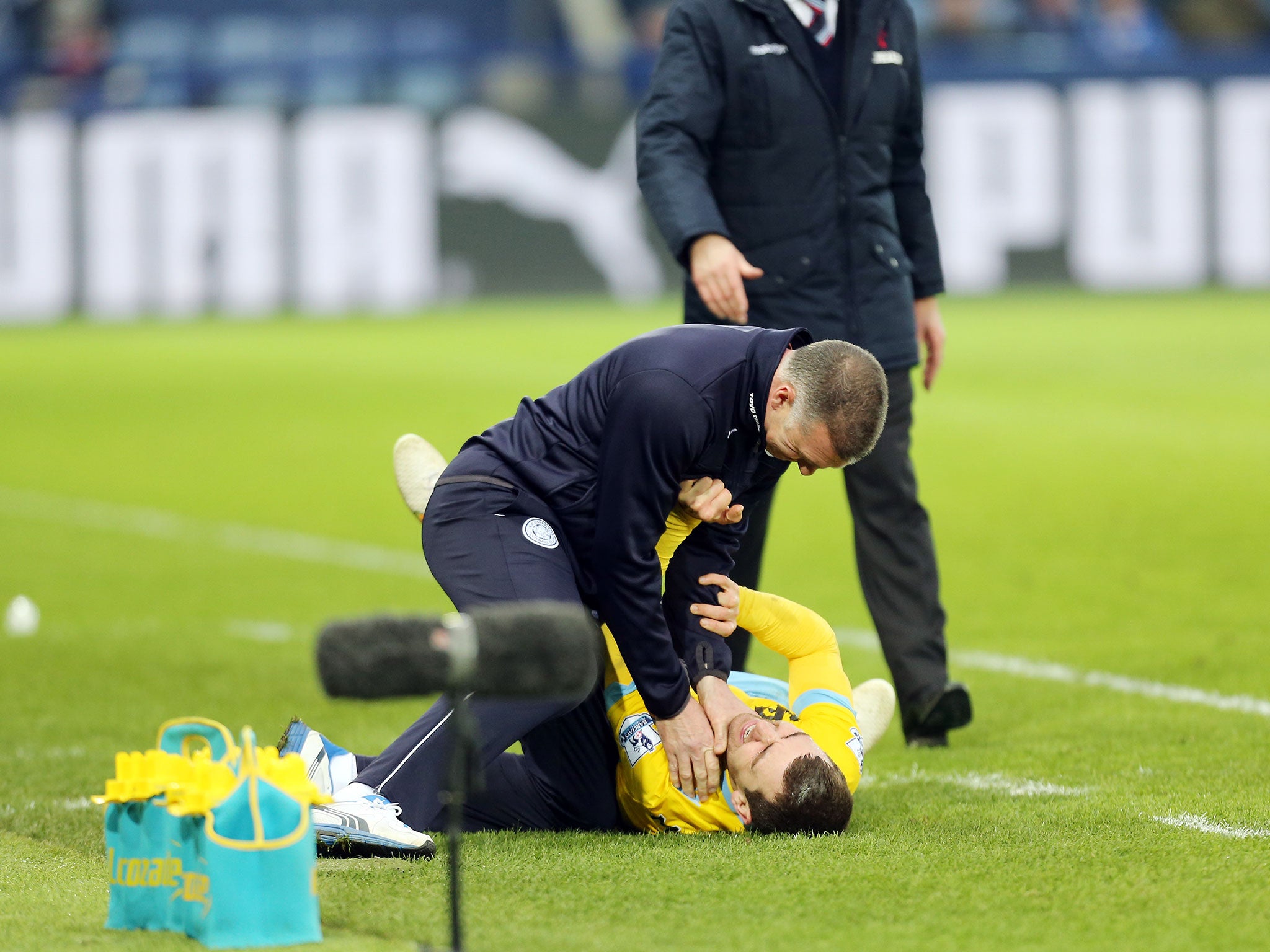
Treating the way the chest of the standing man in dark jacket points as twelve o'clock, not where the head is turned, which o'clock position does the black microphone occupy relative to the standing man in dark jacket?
The black microphone is roughly at 2 o'clock from the standing man in dark jacket.

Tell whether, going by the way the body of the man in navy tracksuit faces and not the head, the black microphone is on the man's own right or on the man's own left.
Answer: on the man's own right

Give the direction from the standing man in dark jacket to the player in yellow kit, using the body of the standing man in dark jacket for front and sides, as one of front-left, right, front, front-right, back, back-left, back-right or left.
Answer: front-right

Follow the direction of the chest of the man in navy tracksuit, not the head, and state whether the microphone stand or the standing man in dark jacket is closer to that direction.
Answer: the standing man in dark jacket

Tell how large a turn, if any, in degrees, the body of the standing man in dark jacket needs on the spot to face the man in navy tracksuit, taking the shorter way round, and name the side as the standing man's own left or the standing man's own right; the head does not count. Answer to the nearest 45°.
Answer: approximately 45° to the standing man's own right

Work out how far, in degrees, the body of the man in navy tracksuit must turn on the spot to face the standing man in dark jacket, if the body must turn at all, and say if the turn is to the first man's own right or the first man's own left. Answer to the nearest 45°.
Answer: approximately 45° to the first man's own left

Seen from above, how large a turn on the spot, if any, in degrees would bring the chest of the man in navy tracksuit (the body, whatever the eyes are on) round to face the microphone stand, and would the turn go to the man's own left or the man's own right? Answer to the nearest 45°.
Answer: approximately 90° to the man's own right

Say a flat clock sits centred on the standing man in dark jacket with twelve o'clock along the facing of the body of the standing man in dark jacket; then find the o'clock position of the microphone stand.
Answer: The microphone stand is roughly at 2 o'clock from the standing man in dark jacket.

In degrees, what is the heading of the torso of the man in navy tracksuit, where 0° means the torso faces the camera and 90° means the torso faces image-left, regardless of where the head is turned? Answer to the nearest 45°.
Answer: approximately 270°
